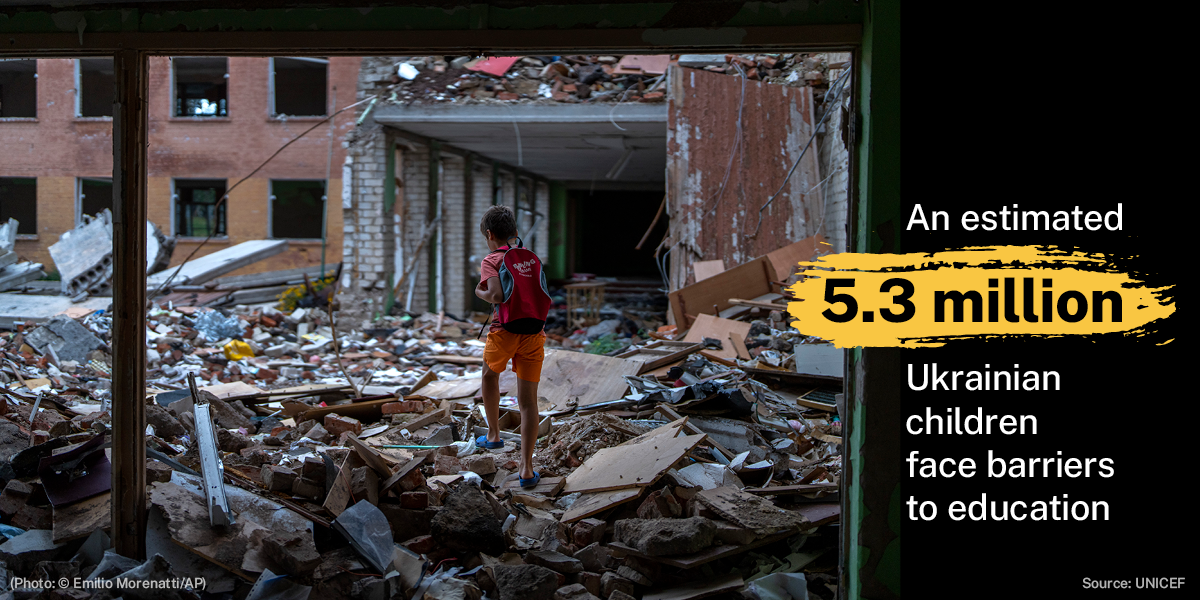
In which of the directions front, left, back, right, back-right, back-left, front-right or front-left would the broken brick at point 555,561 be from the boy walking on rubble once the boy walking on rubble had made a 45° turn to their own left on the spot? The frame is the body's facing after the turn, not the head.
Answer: left

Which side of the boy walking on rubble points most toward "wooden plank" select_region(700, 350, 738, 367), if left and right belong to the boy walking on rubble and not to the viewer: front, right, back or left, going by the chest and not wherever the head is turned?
right

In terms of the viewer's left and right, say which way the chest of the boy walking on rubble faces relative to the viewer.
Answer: facing away from the viewer and to the left of the viewer

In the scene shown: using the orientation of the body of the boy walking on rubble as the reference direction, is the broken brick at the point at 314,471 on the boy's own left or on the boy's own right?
on the boy's own left

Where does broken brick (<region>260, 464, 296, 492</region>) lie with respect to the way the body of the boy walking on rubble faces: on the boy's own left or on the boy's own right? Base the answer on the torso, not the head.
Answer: on the boy's own left

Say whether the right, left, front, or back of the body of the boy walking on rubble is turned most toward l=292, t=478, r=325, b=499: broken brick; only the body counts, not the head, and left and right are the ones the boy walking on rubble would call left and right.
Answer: left

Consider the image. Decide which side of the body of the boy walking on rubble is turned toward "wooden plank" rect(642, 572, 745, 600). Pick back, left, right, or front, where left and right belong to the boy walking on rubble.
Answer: back

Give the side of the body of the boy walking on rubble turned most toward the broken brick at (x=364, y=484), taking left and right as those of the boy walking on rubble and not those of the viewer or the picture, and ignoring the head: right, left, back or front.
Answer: left
